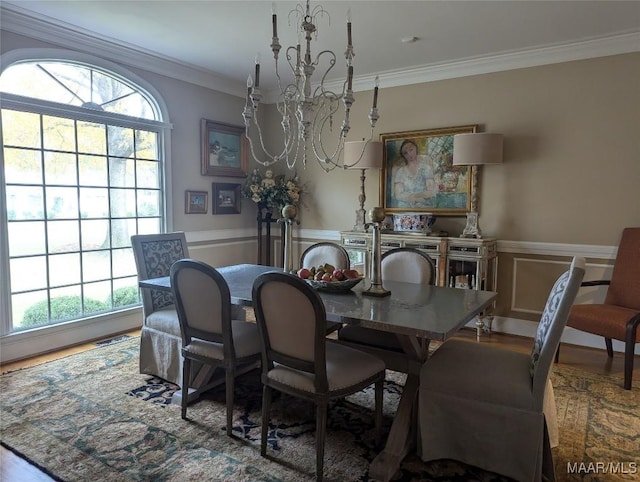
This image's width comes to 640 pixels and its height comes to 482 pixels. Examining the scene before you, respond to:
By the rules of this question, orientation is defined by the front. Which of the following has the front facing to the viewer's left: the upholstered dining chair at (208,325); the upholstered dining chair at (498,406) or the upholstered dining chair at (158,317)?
the upholstered dining chair at (498,406)

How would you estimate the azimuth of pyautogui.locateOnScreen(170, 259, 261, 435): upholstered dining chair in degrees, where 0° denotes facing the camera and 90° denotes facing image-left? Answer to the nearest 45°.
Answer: approximately 225°

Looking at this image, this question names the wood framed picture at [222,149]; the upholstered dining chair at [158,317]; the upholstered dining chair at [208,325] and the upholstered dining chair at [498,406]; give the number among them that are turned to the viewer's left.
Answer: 1

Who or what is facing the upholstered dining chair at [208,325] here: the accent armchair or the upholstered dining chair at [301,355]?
the accent armchair

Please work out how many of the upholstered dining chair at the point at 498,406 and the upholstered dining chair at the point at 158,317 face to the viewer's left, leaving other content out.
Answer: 1

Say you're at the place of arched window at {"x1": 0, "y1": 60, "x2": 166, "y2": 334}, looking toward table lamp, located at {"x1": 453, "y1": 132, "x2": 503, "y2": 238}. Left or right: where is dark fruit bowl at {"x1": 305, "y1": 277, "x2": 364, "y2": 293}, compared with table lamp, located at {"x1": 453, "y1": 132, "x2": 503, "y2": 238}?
right

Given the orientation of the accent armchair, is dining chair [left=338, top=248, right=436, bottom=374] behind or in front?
in front

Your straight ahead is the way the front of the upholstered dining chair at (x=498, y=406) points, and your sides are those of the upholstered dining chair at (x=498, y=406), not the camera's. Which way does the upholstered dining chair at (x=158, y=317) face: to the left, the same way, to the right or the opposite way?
the opposite way

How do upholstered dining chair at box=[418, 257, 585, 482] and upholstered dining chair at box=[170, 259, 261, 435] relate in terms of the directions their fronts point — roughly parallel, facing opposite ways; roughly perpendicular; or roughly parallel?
roughly perpendicular

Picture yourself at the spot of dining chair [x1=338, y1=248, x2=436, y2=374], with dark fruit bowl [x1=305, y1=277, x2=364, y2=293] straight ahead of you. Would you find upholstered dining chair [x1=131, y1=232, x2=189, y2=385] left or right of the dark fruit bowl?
right

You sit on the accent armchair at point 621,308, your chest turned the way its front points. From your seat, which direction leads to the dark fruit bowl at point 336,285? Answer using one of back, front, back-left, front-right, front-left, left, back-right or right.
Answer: front

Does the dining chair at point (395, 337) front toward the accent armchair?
no

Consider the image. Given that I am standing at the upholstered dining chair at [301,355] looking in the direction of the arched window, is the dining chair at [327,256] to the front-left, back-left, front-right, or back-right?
front-right

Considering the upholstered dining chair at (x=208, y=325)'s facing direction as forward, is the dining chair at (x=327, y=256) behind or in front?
in front

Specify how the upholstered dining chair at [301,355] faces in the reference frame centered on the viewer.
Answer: facing away from the viewer and to the right of the viewer

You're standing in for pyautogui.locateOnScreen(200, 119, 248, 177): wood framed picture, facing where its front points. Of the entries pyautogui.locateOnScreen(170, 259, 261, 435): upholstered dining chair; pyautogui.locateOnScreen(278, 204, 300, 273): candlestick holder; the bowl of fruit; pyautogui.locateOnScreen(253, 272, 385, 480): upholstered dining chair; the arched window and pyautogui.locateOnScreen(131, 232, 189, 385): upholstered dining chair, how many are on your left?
0

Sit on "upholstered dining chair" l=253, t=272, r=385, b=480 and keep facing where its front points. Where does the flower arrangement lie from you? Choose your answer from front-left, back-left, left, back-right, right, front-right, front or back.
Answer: front-left

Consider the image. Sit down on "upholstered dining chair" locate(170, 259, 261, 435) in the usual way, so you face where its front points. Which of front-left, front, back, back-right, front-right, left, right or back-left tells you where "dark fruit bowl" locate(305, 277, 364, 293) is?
front-right

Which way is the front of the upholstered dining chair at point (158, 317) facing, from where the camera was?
facing the viewer and to the right of the viewer

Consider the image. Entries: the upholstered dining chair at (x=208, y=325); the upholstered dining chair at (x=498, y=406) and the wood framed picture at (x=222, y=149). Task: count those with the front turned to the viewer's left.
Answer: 1
